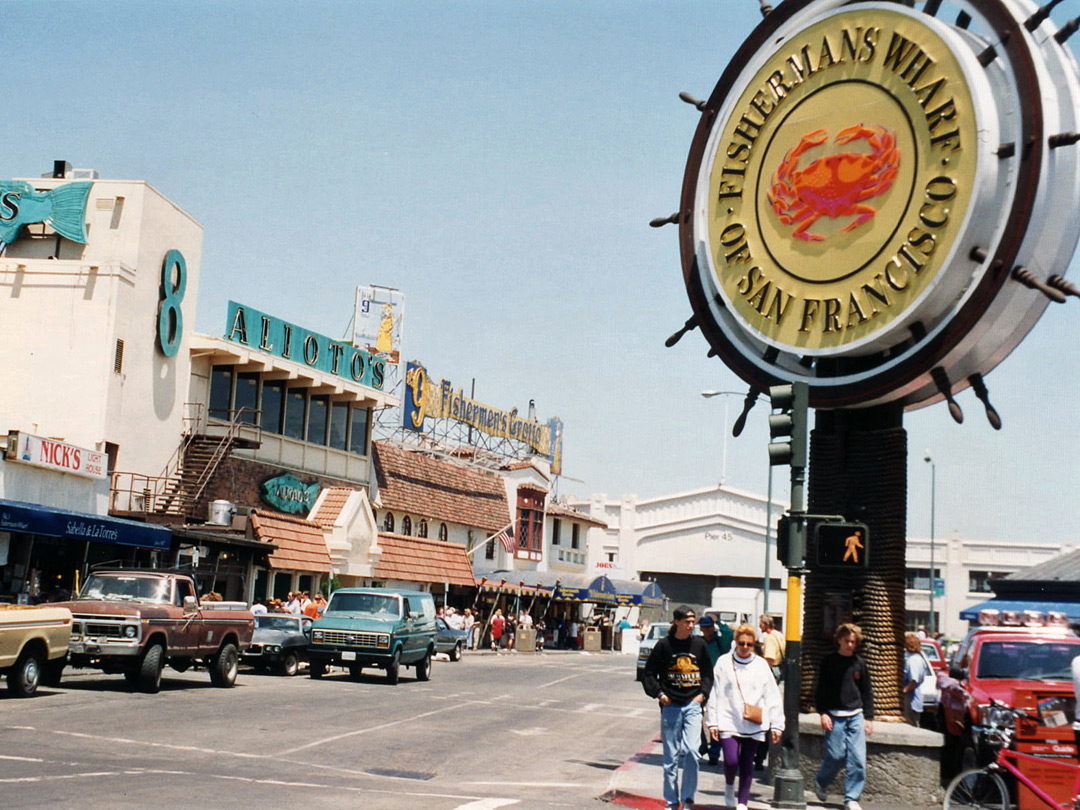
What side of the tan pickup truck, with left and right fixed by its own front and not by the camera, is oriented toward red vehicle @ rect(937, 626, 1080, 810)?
left

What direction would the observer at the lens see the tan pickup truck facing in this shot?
facing the viewer and to the left of the viewer

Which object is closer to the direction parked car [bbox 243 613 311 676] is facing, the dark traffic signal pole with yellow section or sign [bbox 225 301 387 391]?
the dark traffic signal pole with yellow section

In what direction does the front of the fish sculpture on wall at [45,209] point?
to the viewer's left

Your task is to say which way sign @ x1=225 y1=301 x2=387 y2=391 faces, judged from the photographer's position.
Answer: facing the viewer and to the right of the viewer

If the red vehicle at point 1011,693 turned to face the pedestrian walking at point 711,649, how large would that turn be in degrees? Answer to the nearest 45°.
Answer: approximately 45° to its right

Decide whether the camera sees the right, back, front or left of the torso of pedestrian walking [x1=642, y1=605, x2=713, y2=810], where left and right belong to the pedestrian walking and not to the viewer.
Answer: front

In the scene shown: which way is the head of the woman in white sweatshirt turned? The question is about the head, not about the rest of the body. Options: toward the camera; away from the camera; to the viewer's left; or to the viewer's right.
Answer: toward the camera

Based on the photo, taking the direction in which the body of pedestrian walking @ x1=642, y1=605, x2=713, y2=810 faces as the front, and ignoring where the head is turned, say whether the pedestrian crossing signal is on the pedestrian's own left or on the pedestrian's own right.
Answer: on the pedestrian's own left

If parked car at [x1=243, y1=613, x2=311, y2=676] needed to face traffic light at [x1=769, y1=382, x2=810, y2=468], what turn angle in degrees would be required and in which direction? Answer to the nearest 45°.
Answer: approximately 45° to its left

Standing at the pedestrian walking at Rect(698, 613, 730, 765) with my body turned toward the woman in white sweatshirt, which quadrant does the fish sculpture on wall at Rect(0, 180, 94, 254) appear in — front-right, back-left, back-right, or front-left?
back-right

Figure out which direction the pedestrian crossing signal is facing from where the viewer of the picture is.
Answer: facing the viewer

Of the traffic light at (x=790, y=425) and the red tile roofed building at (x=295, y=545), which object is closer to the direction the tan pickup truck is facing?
the traffic light
